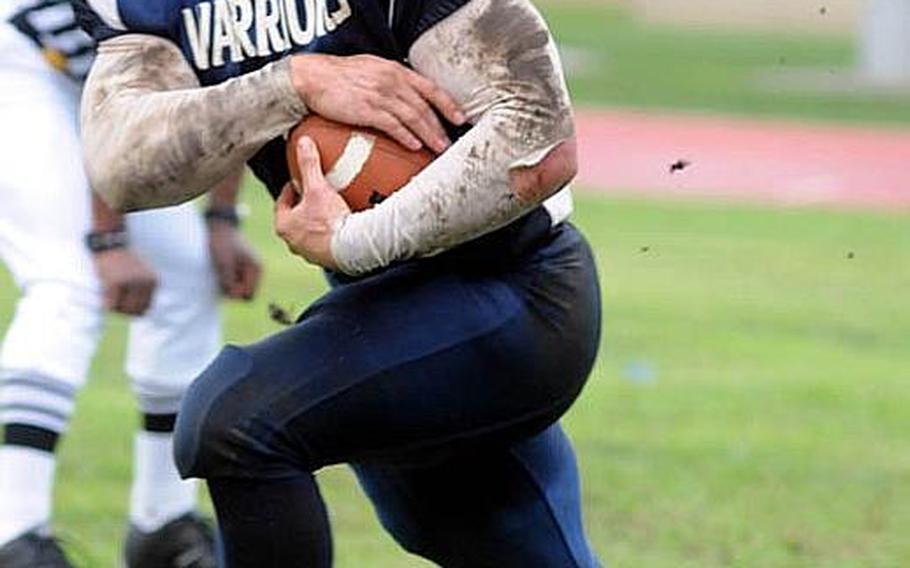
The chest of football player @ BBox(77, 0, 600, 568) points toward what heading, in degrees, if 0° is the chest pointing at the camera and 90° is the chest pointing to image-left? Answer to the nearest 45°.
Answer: approximately 45°

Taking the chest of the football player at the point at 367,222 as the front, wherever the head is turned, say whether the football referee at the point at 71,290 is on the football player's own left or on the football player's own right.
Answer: on the football player's own right
